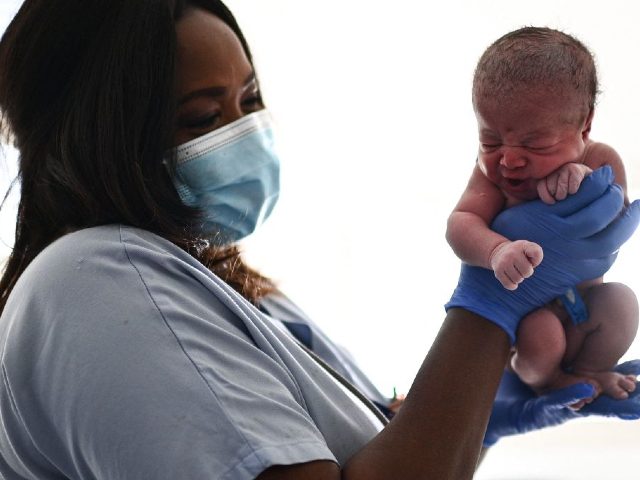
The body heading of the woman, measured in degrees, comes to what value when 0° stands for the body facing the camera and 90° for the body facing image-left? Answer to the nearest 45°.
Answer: approximately 270°
